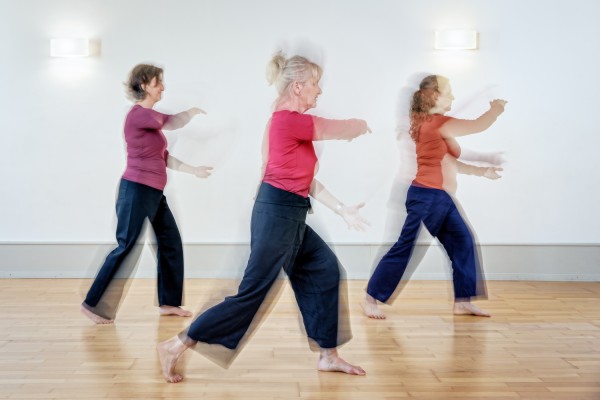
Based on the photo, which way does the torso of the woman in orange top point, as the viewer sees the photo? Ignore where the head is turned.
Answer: to the viewer's right

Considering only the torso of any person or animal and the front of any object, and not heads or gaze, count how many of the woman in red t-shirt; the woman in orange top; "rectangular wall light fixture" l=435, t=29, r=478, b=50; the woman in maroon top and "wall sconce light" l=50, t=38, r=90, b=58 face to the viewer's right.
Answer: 3

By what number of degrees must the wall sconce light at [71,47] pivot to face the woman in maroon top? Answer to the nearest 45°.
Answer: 0° — it already faces them

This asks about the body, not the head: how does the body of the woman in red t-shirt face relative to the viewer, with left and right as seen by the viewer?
facing to the right of the viewer

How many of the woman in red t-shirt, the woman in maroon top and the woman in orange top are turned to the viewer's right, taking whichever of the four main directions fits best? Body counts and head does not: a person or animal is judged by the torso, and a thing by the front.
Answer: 3

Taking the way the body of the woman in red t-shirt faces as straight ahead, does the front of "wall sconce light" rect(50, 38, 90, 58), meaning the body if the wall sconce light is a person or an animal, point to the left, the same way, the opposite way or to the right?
to the right

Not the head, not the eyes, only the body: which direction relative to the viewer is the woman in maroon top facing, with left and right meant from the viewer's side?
facing to the right of the viewer

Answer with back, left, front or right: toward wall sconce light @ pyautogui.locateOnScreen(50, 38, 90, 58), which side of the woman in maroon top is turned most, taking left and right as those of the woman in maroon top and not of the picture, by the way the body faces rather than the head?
left

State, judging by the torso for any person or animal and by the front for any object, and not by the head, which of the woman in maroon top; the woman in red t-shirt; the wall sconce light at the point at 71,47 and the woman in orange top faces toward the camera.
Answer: the wall sconce light

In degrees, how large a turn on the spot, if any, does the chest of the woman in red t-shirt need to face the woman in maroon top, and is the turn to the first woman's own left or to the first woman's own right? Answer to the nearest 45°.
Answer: approximately 135° to the first woman's own left

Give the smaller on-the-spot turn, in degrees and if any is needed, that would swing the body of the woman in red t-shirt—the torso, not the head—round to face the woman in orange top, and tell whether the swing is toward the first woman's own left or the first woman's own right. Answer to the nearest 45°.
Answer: approximately 45° to the first woman's own left

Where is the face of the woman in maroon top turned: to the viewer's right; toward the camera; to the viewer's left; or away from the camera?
to the viewer's right

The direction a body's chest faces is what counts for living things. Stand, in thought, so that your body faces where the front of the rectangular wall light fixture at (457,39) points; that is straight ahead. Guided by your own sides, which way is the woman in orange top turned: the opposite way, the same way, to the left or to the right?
to the left

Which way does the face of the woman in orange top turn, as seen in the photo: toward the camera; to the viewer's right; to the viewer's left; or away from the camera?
to the viewer's right

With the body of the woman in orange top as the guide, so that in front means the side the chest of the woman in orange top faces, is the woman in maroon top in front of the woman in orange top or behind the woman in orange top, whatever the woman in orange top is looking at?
behind

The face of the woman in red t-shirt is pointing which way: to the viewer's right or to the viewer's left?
to the viewer's right

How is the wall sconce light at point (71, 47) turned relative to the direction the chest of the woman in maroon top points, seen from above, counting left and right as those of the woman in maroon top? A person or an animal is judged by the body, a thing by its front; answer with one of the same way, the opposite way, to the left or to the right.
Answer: to the right
